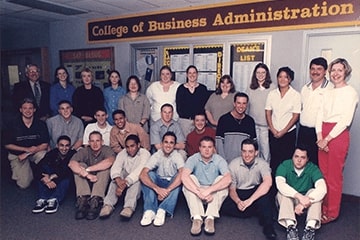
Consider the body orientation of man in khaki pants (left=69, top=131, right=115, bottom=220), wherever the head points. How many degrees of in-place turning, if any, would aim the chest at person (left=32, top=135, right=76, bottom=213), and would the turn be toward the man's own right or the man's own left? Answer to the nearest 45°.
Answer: approximately 135° to the man's own right

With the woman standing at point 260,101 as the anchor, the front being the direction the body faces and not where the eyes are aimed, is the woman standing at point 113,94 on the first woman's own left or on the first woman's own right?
on the first woman's own right

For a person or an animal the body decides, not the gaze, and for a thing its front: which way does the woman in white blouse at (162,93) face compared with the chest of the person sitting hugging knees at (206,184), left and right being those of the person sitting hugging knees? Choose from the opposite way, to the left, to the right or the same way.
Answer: the same way

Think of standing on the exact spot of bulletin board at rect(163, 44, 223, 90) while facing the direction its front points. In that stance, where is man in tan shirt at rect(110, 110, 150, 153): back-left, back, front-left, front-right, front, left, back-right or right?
front-right

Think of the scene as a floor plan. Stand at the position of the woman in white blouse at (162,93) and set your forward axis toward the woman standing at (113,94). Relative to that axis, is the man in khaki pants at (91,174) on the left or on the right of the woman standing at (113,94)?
left

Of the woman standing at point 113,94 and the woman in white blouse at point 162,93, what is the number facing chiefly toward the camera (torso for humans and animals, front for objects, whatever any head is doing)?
2

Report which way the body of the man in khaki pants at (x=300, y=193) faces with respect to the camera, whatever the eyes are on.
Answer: toward the camera

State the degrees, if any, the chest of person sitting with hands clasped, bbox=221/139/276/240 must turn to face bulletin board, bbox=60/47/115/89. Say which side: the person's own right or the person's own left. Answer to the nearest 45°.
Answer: approximately 135° to the person's own right

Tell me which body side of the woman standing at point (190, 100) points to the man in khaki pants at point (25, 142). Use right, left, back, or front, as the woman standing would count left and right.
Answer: right

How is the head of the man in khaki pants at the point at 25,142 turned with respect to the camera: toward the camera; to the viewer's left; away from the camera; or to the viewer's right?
toward the camera

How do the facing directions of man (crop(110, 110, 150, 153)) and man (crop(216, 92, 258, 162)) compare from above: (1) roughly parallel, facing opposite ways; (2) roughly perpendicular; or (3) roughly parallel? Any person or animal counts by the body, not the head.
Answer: roughly parallel

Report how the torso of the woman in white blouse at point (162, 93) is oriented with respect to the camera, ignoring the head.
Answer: toward the camera

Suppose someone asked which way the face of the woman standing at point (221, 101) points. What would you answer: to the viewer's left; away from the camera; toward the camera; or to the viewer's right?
toward the camera

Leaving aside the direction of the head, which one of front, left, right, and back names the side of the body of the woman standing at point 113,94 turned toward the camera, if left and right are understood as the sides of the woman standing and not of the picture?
front

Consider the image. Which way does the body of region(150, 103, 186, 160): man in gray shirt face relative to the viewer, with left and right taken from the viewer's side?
facing the viewer
